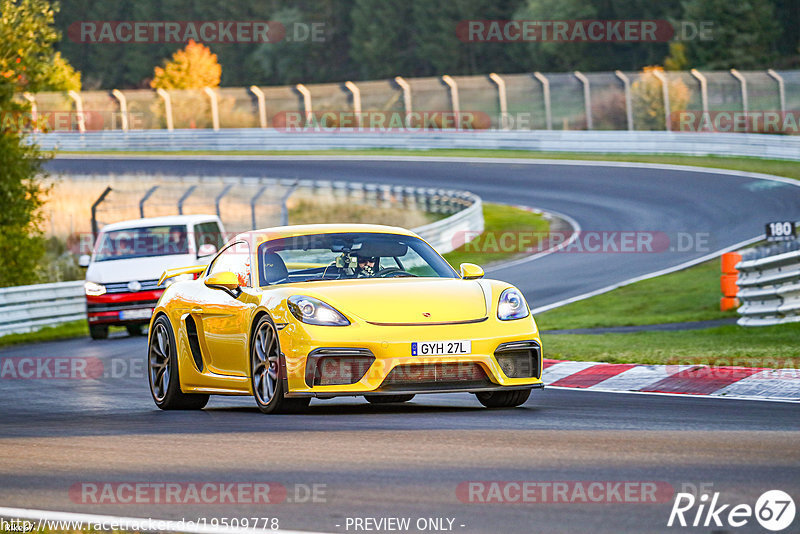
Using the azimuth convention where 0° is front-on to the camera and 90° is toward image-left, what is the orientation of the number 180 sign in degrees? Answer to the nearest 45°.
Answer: approximately 0°

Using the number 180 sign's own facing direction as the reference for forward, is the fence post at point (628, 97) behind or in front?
behind

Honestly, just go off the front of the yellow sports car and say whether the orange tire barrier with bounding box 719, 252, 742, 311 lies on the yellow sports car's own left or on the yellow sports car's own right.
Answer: on the yellow sports car's own left

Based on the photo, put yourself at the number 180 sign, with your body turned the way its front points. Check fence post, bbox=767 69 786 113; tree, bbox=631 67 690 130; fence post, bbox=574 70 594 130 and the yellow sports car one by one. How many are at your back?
3

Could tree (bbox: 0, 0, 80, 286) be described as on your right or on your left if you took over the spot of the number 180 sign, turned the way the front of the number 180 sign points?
on your right

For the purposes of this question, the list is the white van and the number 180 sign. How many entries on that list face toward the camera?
2

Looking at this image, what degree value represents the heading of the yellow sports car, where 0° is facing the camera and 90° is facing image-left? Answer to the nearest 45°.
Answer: approximately 315°

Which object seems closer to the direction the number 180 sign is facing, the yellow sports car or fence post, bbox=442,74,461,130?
the yellow sports car

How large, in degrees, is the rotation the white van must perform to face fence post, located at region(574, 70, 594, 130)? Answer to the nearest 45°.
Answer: approximately 135° to its left

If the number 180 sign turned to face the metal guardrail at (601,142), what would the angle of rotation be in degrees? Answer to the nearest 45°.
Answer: approximately 180°

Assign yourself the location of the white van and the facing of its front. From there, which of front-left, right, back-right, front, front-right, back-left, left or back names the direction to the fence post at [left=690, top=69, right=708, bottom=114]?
back-left
